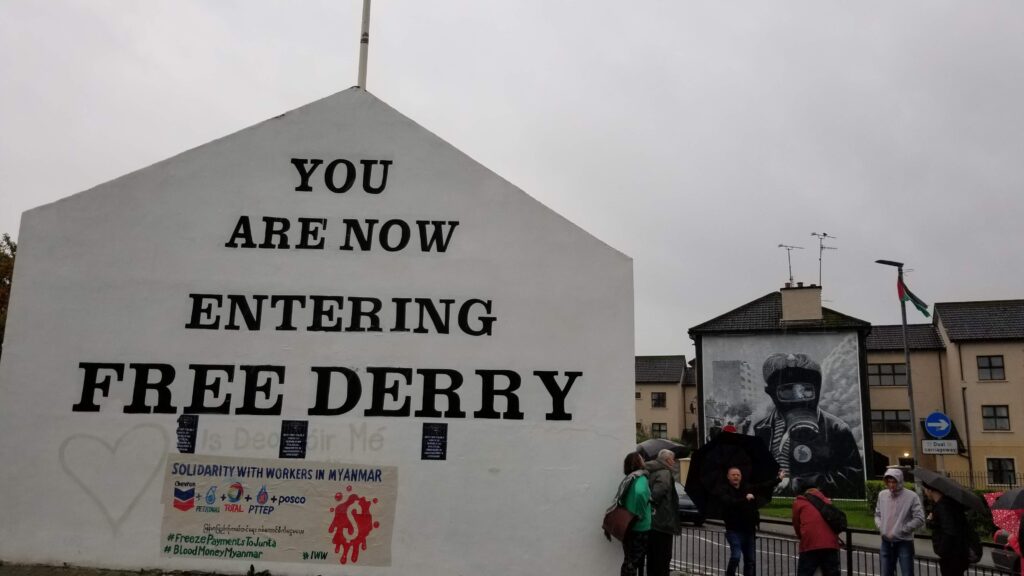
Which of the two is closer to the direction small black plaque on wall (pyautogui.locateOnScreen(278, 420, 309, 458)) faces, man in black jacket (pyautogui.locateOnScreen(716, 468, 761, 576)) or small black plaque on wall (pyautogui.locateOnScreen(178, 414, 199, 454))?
the man in black jacket

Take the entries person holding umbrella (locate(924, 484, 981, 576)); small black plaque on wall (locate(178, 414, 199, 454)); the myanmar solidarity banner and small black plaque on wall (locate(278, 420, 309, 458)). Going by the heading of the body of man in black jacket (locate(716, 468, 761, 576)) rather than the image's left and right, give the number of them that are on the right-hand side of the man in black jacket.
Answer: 3

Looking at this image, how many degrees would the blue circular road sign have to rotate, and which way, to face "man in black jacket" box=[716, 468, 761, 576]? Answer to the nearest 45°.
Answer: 0° — it already faces them

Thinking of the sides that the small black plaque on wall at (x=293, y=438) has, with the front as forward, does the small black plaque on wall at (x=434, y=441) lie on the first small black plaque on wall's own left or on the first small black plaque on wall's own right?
on the first small black plaque on wall's own left

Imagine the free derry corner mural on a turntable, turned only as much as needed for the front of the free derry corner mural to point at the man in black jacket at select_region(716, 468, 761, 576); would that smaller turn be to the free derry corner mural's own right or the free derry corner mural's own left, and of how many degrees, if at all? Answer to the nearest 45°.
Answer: approximately 90° to the free derry corner mural's own left
